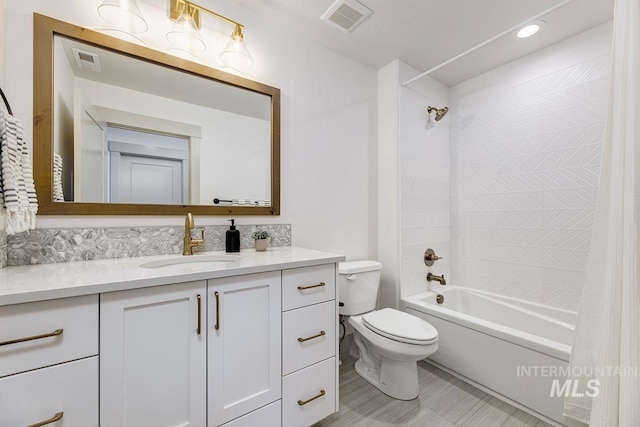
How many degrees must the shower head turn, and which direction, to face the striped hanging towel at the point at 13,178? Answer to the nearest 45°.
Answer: approximately 90° to its right

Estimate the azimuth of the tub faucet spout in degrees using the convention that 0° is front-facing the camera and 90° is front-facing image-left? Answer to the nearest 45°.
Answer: approximately 315°

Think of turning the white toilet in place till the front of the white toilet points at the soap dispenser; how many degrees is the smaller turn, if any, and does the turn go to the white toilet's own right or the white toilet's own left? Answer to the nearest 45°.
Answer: approximately 90° to the white toilet's own right

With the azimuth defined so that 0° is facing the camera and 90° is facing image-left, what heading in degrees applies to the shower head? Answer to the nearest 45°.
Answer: approximately 315°

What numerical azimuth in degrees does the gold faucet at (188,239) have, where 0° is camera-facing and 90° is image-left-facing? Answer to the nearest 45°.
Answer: approximately 0°

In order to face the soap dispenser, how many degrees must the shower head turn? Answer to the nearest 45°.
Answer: approximately 90° to its right

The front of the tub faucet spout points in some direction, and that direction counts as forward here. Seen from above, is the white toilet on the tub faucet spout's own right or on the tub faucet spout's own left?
on the tub faucet spout's own right
